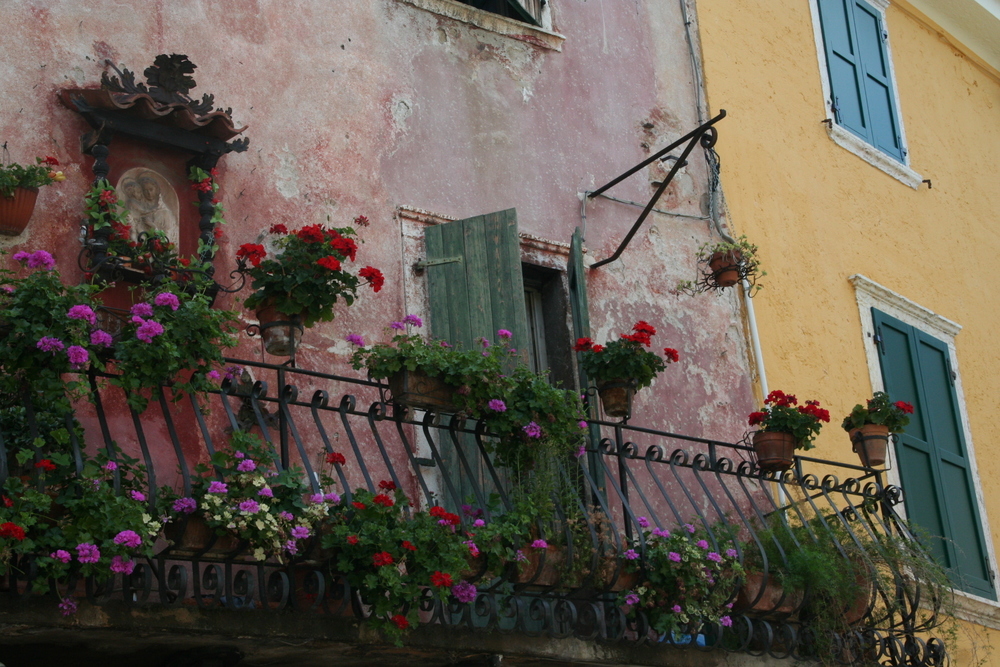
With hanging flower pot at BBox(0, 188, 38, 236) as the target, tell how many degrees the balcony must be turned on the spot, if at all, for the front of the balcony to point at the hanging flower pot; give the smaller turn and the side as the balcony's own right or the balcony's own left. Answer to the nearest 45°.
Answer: approximately 135° to the balcony's own right

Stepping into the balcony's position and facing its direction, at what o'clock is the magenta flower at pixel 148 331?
The magenta flower is roughly at 3 o'clock from the balcony.

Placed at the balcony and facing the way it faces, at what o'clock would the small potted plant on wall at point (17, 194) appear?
The small potted plant on wall is roughly at 4 o'clock from the balcony.

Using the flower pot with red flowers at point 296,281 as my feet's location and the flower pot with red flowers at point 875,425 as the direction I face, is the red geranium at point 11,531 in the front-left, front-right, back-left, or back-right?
back-right

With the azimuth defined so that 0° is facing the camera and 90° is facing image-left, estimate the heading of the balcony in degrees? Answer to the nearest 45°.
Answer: approximately 315°
